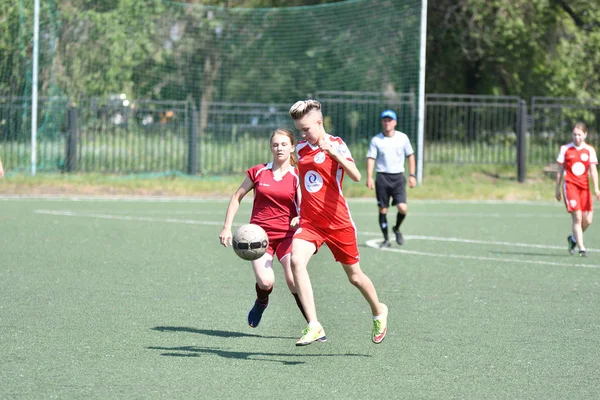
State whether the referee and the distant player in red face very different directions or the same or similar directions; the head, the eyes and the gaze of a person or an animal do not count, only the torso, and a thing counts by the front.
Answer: same or similar directions

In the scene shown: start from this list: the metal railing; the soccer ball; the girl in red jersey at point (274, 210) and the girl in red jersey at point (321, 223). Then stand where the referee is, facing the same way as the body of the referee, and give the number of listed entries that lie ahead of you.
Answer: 3

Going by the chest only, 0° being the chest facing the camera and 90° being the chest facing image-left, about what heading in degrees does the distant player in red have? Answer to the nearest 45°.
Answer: approximately 0°

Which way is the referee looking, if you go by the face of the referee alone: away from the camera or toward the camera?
toward the camera

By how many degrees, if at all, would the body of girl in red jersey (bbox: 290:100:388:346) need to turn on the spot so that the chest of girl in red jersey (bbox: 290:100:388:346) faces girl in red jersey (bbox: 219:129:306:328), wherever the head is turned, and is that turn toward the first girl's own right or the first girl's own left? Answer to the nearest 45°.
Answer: approximately 90° to the first girl's own right

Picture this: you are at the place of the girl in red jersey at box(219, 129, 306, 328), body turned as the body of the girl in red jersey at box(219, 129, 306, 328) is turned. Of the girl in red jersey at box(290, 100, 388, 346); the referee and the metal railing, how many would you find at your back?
2

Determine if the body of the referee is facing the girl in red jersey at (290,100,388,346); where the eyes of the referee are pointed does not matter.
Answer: yes

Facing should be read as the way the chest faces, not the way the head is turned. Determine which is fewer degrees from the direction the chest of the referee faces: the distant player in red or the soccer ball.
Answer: the soccer ball

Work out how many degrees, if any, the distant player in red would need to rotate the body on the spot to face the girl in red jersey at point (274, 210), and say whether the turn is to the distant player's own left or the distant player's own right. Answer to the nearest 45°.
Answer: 0° — they already face them

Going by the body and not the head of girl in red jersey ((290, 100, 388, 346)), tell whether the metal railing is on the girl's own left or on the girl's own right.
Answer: on the girl's own right

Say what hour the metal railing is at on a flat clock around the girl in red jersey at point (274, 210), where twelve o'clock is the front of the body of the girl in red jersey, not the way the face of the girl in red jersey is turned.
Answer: The metal railing is roughly at 6 o'clock from the girl in red jersey.

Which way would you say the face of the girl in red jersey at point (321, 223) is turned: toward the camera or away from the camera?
toward the camera

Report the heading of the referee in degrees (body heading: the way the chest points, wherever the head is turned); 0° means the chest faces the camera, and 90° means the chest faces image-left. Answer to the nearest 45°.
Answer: approximately 0°

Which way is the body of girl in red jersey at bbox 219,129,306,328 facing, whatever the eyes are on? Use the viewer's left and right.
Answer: facing the viewer
